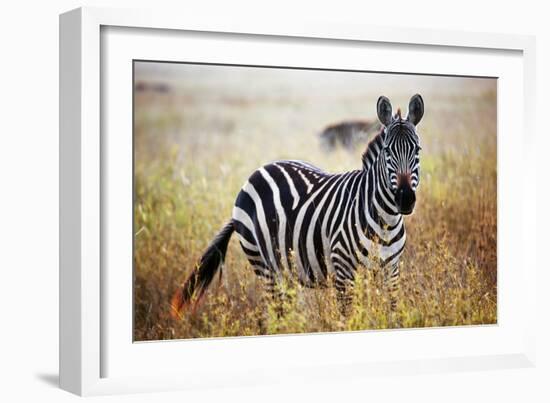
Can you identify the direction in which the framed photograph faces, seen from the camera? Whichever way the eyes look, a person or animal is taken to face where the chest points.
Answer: facing the viewer and to the right of the viewer
